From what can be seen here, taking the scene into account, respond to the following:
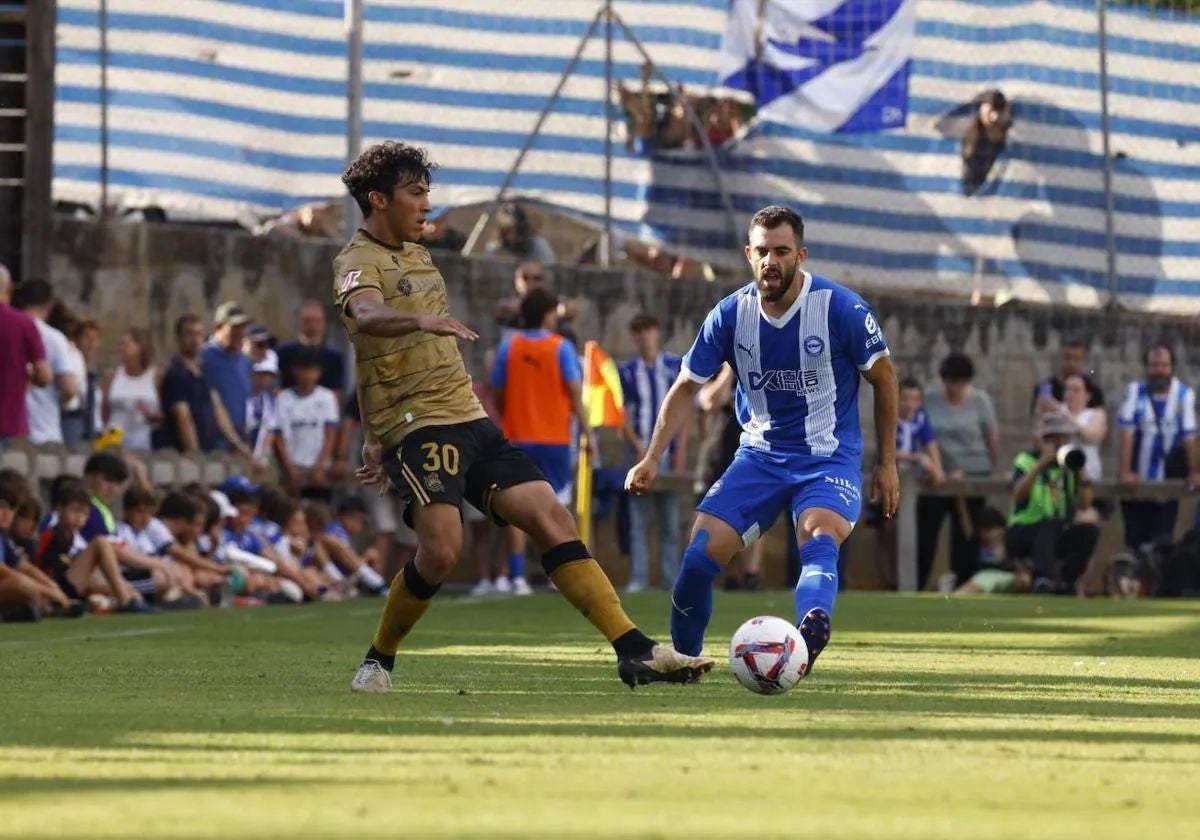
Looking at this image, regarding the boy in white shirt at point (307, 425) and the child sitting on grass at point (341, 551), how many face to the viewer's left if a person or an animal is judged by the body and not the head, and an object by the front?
0

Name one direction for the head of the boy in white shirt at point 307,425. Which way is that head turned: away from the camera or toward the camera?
toward the camera

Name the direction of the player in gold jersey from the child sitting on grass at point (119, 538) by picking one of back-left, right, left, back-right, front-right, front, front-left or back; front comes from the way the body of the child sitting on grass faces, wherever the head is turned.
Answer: front-right

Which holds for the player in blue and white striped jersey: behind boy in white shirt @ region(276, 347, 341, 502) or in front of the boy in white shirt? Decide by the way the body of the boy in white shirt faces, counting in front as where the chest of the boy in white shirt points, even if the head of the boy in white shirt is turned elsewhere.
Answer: in front

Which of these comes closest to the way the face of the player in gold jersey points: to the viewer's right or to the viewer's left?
to the viewer's right

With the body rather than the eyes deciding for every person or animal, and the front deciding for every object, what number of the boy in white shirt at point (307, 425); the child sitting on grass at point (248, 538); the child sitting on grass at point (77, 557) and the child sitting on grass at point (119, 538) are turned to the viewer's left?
0

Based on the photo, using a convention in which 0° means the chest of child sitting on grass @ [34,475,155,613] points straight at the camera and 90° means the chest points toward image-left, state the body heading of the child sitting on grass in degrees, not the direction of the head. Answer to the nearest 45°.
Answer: approximately 315°

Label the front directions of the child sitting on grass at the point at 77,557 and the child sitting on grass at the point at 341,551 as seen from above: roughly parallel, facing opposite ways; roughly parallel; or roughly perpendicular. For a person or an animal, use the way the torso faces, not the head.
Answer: roughly parallel

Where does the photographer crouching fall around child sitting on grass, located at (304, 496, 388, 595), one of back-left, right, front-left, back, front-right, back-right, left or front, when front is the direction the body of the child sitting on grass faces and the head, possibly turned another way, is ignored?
front-left

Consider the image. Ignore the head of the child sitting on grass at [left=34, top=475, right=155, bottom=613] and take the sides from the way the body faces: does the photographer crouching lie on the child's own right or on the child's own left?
on the child's own left

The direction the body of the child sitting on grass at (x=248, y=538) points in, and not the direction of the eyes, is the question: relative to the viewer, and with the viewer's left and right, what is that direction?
facing the viewer and to the right of the viewer

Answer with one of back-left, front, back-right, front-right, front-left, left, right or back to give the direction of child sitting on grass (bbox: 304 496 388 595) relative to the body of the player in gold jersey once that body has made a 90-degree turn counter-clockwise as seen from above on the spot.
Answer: front-left

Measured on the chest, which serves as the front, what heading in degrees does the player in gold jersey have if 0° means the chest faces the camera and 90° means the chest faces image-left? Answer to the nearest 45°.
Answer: approximately 315°

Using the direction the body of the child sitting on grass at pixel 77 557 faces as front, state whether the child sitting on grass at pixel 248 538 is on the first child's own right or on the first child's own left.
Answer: on the first child's own left

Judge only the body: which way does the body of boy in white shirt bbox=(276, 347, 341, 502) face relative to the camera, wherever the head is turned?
toward the camera

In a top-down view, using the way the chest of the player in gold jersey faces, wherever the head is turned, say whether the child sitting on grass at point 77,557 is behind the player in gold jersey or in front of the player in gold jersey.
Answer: behind
